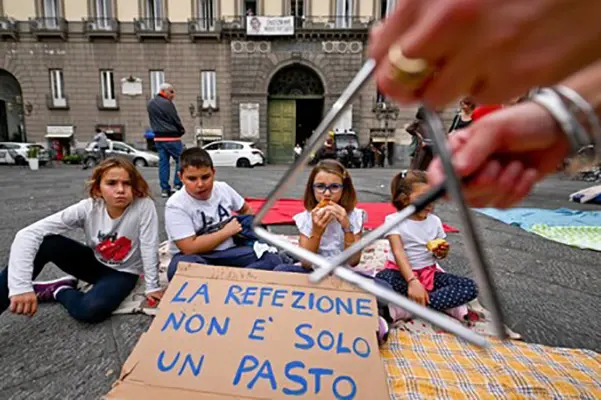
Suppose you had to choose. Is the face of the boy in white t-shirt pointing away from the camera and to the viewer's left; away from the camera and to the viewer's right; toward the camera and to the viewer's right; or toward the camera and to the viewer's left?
toward the camera and to the viewer's right

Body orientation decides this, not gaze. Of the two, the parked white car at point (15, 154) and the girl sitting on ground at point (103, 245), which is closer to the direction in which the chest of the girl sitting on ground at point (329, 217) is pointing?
the girl sitting on ground

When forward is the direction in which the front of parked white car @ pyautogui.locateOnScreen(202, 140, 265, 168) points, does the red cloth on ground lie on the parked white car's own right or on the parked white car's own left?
on the parked white car's own left

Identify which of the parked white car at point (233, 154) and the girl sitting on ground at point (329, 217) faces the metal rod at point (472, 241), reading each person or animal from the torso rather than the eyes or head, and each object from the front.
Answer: the girl sitting on ground

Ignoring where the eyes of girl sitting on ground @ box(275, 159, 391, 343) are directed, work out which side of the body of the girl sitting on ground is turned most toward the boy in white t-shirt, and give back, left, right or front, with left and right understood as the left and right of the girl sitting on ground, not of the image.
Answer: right

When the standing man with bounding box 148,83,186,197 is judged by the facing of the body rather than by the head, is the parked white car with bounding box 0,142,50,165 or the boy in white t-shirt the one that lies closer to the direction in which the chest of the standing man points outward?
the parked white car

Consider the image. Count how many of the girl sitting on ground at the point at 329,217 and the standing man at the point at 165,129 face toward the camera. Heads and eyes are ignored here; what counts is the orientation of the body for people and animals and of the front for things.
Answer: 1

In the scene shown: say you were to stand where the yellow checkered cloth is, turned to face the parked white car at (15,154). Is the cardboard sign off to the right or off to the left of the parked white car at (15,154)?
left
